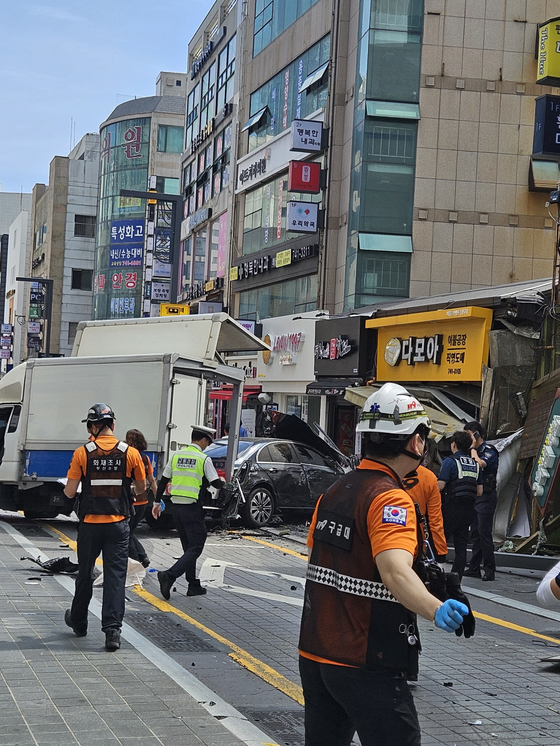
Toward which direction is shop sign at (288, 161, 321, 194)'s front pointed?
toward the camera

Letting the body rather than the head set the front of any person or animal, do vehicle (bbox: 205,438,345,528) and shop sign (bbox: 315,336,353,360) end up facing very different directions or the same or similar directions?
very different directions

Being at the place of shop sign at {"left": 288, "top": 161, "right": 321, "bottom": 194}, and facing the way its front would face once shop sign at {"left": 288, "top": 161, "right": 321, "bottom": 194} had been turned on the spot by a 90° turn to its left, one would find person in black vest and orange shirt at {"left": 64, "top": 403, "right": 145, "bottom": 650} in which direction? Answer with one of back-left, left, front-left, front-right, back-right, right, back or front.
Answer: right

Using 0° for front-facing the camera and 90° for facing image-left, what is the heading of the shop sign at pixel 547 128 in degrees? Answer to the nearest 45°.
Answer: approximately 0°

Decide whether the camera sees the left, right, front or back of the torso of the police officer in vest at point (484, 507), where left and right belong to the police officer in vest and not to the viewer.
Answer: left

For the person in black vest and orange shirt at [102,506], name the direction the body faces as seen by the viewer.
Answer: away from the camera

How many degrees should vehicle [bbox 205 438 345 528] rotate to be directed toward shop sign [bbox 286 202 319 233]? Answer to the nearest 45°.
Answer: approximately 45° to its left

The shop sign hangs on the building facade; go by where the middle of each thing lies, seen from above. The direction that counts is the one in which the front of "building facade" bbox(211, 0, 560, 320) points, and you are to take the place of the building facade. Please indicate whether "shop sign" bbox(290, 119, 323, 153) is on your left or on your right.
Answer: on your right

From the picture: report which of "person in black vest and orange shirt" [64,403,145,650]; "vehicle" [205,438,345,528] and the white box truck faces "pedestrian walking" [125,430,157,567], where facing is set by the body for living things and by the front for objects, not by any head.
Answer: the person in black vest and orange shirt

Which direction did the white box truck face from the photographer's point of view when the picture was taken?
facing away from the viewer and to the left of the viewer

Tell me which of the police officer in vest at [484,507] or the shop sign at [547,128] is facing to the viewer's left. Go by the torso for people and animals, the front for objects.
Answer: the police officer in vest

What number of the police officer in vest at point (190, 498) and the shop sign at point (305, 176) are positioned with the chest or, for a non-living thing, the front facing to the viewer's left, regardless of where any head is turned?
0
